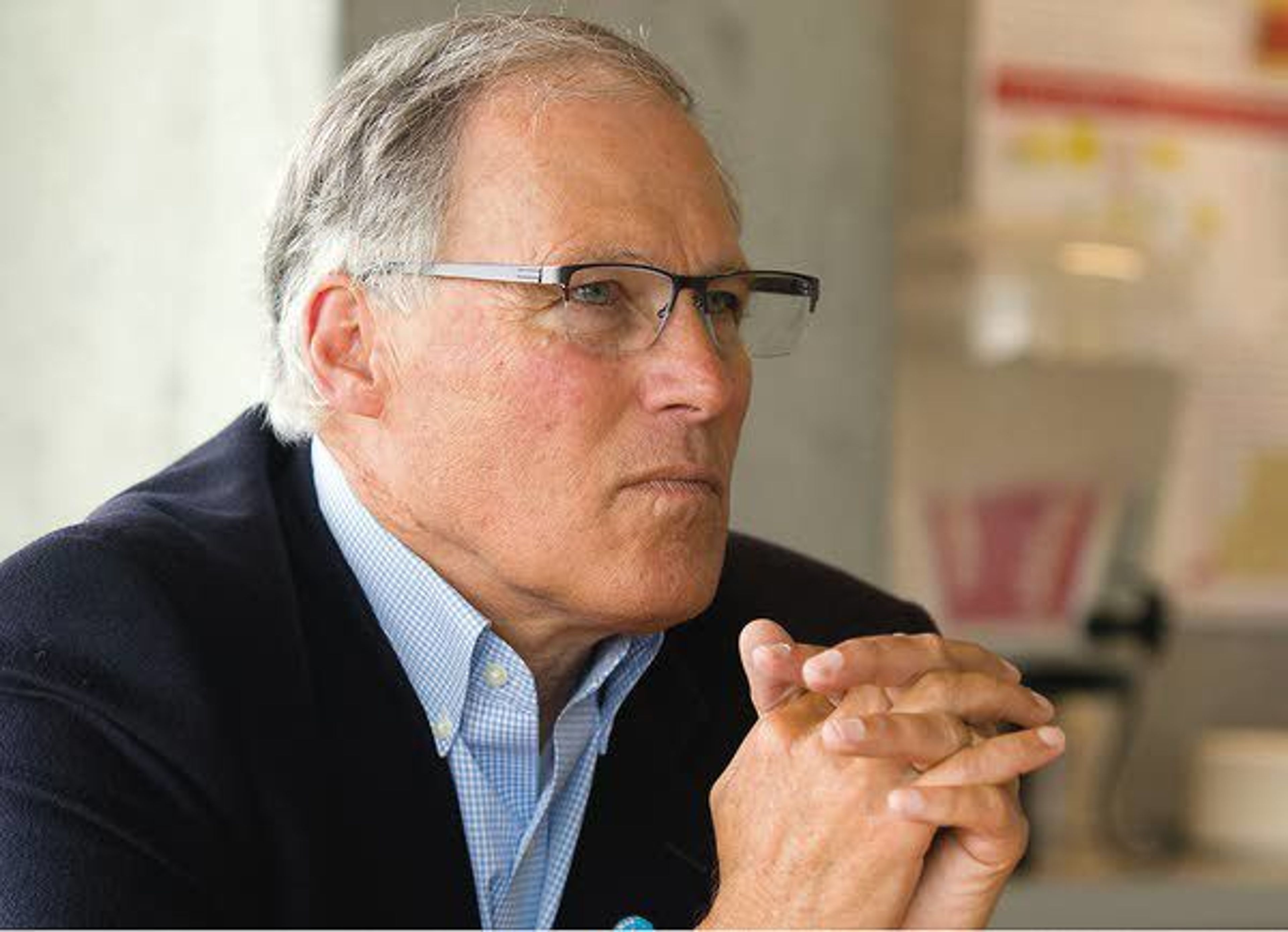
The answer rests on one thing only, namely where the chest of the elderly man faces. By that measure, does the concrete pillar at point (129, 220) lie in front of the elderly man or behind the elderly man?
behind

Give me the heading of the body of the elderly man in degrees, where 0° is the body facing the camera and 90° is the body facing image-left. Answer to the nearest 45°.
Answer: approximately 315°
